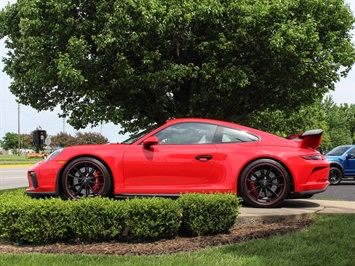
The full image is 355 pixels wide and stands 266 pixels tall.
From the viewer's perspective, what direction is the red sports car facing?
to the viewer's left

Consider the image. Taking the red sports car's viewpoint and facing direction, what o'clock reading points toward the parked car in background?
The parked car in background is roughly at 4 o'clock from the red sports car.

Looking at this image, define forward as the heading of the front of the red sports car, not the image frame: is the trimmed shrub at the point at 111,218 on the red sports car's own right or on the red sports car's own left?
on the red sports car's own left

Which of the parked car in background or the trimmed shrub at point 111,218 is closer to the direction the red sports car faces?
the trimmed shrub

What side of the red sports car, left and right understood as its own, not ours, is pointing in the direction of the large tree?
right

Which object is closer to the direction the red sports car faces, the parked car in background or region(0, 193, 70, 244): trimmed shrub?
the trimmed shrub

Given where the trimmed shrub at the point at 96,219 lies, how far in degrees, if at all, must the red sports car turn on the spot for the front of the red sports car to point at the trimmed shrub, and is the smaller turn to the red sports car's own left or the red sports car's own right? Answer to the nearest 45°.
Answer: approximately 45° to the red sports car's own left
